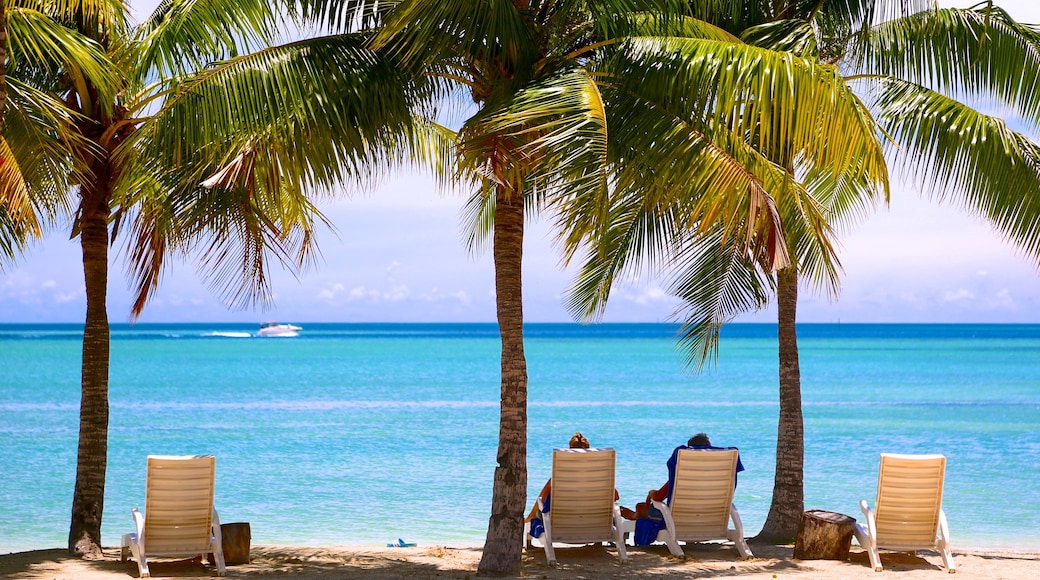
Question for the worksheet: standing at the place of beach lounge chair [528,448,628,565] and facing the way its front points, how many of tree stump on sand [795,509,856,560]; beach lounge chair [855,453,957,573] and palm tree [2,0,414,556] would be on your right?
2

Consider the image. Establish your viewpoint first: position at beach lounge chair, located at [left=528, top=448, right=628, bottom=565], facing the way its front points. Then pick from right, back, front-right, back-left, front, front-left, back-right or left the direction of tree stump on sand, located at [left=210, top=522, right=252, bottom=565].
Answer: left

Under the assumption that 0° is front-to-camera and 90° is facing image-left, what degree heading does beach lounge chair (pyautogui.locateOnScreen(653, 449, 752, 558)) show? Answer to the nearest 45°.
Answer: approximately 180°

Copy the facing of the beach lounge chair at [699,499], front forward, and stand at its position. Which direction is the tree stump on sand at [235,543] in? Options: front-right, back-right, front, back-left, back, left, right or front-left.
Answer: left

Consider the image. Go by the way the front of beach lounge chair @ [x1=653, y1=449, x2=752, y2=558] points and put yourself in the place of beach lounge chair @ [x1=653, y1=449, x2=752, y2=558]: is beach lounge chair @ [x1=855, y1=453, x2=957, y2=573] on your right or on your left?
on your right

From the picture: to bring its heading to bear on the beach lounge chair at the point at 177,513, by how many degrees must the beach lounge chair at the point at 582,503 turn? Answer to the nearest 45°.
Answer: approximately 90° to its left

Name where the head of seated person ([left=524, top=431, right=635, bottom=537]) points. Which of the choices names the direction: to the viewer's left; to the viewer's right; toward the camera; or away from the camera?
away from the camera

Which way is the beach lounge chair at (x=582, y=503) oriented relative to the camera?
away from the camera

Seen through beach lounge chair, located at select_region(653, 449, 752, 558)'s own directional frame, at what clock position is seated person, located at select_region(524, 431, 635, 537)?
The seated person is roughly at 9 o'clock from the beach lounge chair.

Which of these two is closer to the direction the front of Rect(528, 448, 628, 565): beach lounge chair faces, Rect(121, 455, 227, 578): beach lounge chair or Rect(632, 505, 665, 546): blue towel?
the blue towel

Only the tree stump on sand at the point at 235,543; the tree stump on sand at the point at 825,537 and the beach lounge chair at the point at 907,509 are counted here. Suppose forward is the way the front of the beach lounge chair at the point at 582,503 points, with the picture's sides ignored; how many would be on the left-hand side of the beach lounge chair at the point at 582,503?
1

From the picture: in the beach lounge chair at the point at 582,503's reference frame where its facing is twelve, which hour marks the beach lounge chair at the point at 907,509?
the beach lounge chair at the point at 907,509 is roughly at 3 o'clock from the beach lounge chair at the point at 582,503.

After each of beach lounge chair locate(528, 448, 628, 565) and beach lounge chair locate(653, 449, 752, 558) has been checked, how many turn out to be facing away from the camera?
2

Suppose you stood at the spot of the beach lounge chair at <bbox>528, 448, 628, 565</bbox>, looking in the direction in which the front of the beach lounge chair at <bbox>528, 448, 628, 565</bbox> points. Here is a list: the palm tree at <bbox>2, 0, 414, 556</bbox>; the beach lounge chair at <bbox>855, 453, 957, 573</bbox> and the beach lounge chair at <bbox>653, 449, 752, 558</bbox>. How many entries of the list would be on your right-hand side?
2
